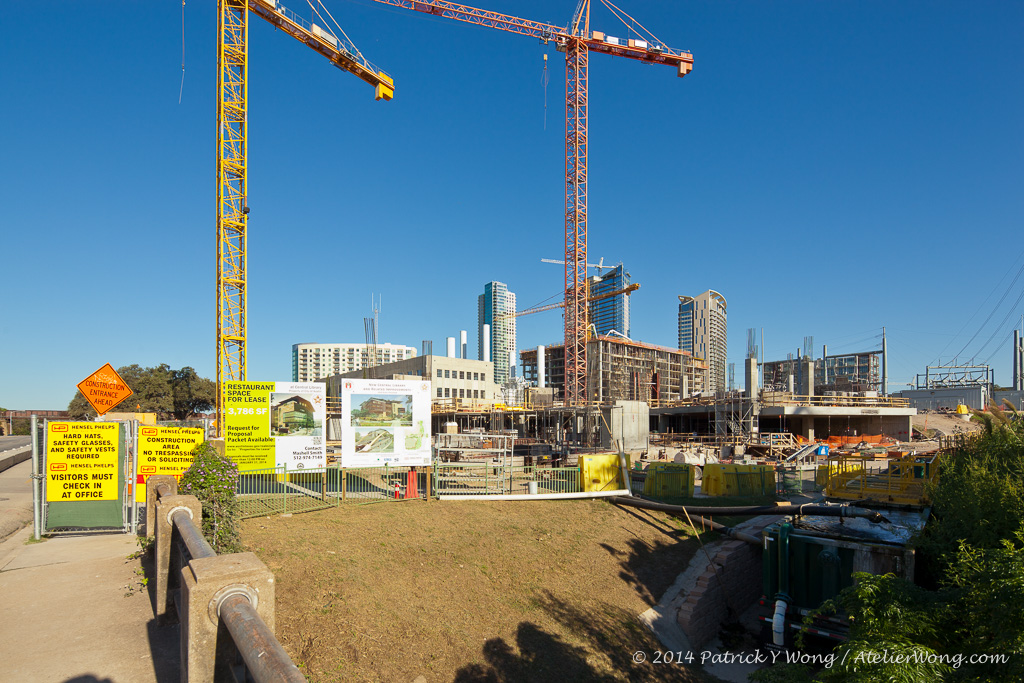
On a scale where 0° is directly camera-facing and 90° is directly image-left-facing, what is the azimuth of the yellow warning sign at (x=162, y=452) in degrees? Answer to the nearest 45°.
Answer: approximately 0°

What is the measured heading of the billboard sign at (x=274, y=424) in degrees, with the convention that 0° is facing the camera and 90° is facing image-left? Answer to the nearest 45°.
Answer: approximately 0°

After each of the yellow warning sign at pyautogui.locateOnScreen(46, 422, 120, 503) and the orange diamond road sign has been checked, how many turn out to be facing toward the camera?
2

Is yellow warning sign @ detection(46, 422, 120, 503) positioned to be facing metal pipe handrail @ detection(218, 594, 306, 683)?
yes
